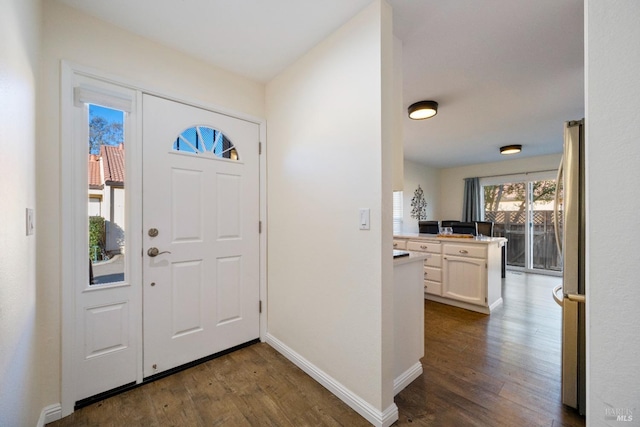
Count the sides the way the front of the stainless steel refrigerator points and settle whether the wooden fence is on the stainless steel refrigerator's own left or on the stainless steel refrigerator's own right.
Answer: on the stainless steel refrigerator's own right

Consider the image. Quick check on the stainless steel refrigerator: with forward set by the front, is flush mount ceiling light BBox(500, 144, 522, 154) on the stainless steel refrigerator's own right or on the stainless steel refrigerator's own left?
on the stainless steel refrigerator's own right

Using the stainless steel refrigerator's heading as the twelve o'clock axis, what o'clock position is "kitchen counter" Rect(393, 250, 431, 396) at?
The kitchen counter is roughly at 11 o'clock from the stainless steel refrigerator.

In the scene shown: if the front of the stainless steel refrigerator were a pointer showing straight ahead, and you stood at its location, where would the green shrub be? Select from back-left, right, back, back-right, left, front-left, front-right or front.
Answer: front-left

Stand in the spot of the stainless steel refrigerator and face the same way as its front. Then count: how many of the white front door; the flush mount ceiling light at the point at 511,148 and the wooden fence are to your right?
2

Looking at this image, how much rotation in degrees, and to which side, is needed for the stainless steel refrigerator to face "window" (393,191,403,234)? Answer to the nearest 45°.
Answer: approximately 45° to its right

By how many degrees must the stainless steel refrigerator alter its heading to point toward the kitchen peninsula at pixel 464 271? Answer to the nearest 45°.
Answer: approximately 45° to its right

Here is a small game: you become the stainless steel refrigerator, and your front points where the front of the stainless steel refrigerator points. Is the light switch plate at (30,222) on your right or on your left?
on your left

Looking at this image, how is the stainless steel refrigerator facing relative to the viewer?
to the viewer's left

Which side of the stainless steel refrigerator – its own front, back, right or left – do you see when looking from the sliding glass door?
right

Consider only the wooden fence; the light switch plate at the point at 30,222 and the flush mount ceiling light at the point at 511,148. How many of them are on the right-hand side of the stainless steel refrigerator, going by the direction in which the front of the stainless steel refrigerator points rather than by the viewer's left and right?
2

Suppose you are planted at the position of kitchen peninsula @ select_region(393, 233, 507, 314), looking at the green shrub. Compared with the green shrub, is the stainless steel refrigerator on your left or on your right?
left

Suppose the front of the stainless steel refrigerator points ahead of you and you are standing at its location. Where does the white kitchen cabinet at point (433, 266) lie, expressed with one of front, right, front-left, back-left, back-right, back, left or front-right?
front-right
